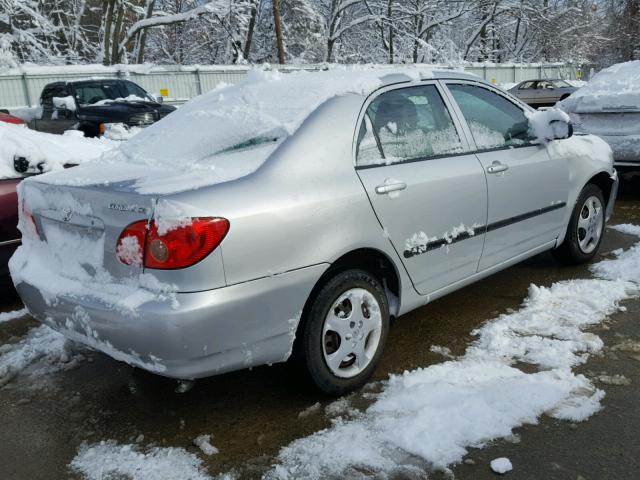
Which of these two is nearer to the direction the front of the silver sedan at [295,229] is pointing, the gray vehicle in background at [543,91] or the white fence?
the gray vehicle in background

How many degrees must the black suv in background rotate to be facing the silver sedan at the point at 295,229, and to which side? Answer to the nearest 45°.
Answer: approximately 45° to its right

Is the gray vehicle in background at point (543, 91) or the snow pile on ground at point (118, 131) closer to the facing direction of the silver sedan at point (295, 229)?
the gray vehicle in background

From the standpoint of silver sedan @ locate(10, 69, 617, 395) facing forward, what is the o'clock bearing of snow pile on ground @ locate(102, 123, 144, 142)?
The snow pile on ground is roughly at 10 o'clock from the silver sedan.

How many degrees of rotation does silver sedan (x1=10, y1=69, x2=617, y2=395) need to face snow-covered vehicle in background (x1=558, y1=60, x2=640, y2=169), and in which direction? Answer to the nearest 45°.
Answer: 0° — it already faces it

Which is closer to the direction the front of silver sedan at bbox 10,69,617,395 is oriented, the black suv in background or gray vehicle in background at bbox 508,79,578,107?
the gray vehicle in background

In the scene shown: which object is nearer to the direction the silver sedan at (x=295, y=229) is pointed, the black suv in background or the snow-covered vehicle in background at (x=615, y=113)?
the snow-covered vehicle in background

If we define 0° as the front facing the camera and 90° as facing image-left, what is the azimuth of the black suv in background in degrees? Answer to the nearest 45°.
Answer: approximately 315°

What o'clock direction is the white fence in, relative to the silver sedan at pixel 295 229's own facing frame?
The white fence is roughly at 10 o'clock from the silver sedan.

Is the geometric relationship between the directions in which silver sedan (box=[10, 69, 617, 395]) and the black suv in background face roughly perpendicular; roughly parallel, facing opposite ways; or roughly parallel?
roughly perpendicular

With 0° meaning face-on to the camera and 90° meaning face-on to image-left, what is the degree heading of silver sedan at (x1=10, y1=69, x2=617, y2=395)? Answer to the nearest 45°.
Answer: approximately 225°

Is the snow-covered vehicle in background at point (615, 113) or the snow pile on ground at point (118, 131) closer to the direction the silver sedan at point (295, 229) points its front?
the snow-covered vehicle in background
